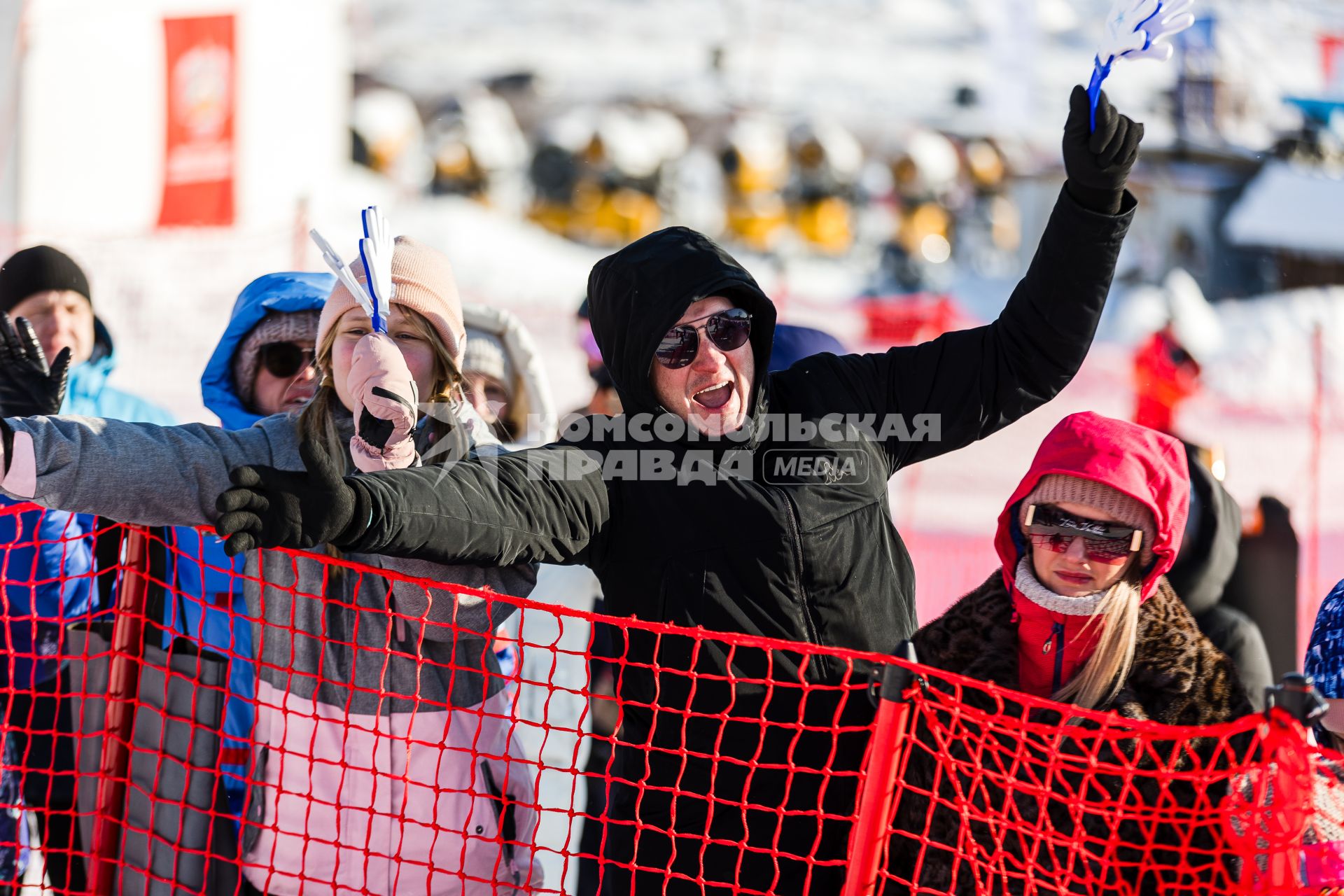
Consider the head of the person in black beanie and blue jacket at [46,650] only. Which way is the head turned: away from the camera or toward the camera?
toward the camera

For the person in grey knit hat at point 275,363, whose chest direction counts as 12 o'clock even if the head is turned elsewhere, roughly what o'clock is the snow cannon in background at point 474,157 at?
The snow cannon in background is roughly at 8 o'clock from the person in grey knit hat.

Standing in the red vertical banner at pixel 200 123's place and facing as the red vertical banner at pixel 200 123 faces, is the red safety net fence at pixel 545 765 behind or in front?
in front

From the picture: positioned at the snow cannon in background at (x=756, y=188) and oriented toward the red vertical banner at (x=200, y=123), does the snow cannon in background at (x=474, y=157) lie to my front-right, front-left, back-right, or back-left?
front-right

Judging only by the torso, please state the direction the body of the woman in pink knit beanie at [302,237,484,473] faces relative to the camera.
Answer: toward the camera

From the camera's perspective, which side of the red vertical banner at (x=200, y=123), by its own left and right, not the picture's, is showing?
front

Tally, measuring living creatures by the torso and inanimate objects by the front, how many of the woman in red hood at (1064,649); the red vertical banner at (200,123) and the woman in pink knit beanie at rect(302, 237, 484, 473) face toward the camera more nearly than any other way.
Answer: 3

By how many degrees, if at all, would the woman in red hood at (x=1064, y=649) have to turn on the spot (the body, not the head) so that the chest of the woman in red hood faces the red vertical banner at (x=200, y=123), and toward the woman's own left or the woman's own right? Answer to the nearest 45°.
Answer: approximately 135° to the woman's own right

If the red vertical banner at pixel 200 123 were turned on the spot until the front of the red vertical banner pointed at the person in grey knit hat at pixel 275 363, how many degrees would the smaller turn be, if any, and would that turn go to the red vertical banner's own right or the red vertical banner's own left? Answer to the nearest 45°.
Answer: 0° — it already faces them

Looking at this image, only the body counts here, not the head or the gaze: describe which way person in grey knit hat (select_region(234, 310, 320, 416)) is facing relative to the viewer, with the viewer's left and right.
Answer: facing the viewer and to the right of the viewer

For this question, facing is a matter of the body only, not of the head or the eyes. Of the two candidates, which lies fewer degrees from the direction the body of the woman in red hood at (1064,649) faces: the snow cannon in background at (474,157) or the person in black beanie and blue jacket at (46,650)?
the person in black beanie and blue jacket

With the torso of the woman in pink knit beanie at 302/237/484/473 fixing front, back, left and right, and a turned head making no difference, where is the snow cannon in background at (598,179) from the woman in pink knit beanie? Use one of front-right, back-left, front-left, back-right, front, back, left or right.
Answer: back

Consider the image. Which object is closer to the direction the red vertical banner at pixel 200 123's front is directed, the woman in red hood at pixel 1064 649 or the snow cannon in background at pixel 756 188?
the woman in red hood

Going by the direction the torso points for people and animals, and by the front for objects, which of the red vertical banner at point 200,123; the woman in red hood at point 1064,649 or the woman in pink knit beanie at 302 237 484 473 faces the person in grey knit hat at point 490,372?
the red vertical banner

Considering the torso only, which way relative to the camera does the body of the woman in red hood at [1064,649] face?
toward the camera

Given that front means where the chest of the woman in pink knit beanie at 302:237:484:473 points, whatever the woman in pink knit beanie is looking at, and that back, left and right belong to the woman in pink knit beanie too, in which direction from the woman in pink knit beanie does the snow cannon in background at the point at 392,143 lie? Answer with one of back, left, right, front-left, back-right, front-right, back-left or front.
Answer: back

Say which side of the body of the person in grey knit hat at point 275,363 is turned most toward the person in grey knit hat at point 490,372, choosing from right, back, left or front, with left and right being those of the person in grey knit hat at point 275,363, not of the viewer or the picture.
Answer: left
